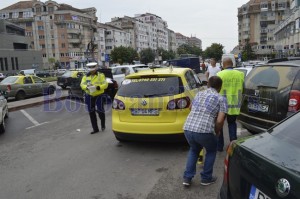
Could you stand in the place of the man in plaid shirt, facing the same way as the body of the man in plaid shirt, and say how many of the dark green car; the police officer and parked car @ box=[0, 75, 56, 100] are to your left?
2

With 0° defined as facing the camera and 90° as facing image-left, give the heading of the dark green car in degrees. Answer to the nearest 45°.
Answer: approximately 225°

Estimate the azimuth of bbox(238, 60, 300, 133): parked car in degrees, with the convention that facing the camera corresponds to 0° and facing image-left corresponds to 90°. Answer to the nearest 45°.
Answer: approximately 225°

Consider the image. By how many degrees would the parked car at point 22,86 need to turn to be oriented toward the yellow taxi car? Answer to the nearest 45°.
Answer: approximately 135° to its right

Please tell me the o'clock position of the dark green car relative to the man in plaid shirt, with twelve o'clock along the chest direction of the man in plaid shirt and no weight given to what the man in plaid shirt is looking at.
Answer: The dark green car is roughly at 4 o'clock from the man in plaid shirt.

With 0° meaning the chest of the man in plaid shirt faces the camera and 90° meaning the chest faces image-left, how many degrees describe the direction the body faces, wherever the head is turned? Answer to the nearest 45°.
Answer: approximately 225°

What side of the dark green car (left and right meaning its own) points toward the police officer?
left

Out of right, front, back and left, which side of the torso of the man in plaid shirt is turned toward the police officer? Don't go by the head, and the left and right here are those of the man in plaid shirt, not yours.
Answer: left

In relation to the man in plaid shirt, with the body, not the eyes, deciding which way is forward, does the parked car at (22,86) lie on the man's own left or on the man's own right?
on the man's own left

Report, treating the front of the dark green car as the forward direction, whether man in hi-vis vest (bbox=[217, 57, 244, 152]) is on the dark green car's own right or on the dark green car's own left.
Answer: on the dark green car's own left
